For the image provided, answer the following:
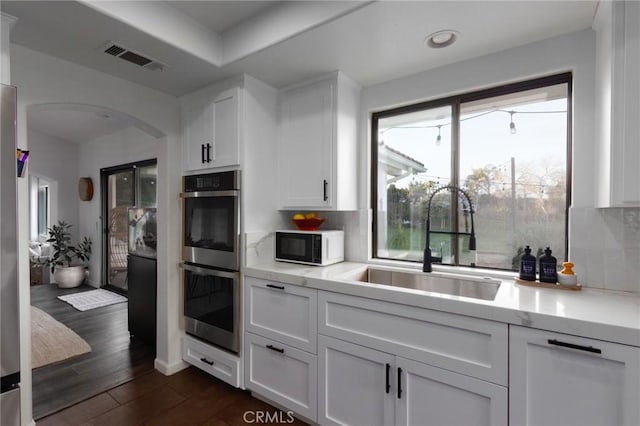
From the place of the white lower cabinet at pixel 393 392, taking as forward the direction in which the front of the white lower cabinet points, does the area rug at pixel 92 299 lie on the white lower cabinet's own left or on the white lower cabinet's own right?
on the white lower cabinet's own right

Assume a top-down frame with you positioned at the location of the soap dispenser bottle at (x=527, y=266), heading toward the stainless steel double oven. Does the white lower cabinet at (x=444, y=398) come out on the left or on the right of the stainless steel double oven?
left

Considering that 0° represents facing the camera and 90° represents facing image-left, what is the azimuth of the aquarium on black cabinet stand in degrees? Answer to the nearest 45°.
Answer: approximately 45°

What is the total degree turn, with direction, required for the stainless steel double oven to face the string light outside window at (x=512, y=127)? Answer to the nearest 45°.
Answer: approximately 90° to its left

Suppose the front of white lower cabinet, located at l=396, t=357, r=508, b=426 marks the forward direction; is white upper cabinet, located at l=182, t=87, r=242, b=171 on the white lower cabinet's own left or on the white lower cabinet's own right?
on the white lower cabinet's own right

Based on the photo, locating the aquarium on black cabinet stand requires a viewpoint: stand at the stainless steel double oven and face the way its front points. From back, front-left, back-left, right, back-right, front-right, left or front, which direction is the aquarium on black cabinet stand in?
right

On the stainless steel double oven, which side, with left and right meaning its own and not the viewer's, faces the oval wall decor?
right

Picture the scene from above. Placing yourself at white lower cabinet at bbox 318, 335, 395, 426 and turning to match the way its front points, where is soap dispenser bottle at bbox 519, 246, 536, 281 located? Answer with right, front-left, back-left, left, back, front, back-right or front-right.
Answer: back-left

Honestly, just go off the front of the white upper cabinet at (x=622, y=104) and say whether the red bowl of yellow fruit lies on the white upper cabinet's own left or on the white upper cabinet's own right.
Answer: on the white upper cabinet's own right
